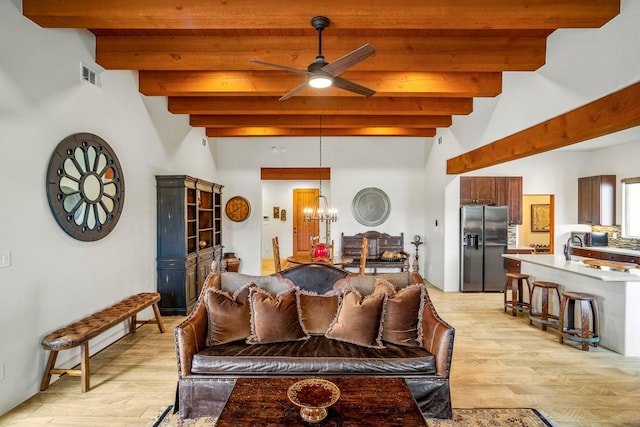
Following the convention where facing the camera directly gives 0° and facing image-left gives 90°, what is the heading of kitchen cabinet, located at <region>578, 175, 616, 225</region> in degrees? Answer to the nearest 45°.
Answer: approximately 45°

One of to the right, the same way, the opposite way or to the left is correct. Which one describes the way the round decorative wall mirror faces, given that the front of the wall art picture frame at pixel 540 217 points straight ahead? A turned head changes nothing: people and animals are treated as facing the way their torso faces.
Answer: to the left

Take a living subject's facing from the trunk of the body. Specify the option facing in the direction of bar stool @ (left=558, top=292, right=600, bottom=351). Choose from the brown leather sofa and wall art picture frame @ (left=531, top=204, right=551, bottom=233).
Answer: the wall art picture frame

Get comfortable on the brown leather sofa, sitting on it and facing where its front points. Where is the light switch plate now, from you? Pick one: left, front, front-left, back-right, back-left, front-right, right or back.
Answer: right

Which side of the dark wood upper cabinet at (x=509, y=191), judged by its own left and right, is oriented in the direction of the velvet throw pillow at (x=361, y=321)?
front

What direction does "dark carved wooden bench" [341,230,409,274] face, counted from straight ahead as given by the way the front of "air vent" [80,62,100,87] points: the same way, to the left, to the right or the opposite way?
to the right

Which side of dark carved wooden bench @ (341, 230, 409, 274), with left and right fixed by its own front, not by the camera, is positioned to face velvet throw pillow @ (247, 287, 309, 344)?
front

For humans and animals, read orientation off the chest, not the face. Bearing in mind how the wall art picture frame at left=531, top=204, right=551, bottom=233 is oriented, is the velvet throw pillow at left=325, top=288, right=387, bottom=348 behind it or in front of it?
in front

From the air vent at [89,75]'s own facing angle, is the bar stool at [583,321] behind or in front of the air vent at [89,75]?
in front

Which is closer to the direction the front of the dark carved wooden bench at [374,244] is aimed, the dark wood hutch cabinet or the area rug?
the area rug

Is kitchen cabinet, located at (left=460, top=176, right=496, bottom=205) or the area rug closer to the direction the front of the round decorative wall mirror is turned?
the area rug

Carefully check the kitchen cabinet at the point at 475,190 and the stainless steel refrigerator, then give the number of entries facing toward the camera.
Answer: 2
